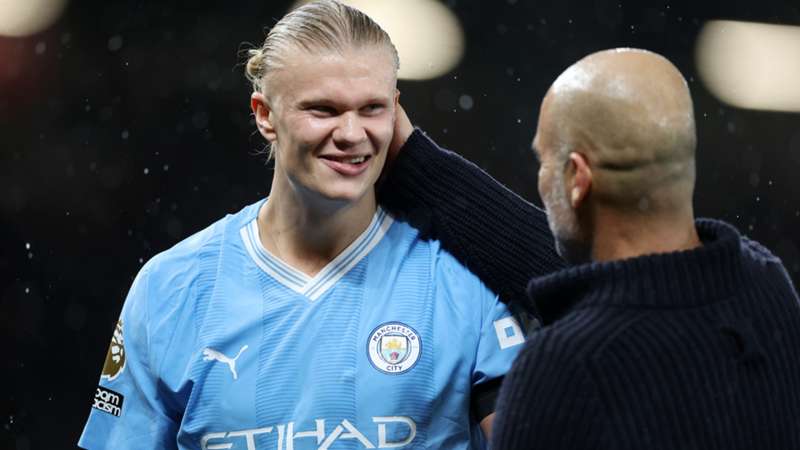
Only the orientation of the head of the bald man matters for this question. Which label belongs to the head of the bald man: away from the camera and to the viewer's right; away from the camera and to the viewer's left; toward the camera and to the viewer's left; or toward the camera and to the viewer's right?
away from the camera and to the viewer's left

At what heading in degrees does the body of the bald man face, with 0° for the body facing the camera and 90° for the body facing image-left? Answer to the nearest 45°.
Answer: approximately 135°

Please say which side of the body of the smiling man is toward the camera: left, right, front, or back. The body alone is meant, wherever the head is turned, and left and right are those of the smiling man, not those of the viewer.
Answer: front

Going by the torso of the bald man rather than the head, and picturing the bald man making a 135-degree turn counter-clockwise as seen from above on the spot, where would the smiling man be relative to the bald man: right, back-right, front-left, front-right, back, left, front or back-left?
back-right

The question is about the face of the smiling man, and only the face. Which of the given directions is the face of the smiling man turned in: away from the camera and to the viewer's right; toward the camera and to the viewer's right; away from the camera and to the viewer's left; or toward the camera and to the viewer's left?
toward the camera and to the viewer's right
